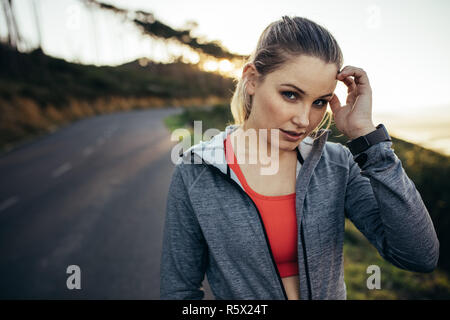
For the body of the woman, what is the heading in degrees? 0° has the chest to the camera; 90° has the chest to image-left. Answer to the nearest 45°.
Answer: approximately 315°
